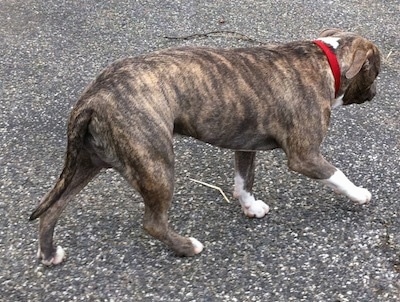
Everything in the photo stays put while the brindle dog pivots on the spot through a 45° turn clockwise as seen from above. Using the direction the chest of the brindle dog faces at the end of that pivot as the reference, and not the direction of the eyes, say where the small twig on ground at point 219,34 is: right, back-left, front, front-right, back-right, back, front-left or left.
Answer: left

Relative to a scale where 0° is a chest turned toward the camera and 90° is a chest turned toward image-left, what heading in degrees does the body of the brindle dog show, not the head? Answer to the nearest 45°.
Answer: approximately 225°
